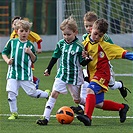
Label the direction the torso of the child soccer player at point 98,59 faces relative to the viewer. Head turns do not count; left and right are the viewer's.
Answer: facing the viewer and to the left of the viewer

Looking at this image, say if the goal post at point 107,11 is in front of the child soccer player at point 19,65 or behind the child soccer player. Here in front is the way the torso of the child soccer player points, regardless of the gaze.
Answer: behind

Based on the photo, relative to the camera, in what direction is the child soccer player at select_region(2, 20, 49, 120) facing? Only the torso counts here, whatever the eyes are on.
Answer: toward the camera

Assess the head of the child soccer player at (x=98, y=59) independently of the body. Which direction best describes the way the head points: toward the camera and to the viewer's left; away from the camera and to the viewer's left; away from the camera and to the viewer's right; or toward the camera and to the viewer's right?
toward the camera and to the viewer's left

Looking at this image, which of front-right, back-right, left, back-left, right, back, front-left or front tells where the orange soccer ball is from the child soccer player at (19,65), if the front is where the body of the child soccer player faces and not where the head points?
front-left

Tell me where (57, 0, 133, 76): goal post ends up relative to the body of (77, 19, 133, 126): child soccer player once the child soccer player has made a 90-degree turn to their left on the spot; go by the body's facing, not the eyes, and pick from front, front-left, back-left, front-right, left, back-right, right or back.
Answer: back-left

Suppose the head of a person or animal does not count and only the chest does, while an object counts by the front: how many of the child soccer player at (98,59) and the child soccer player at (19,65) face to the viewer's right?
0
